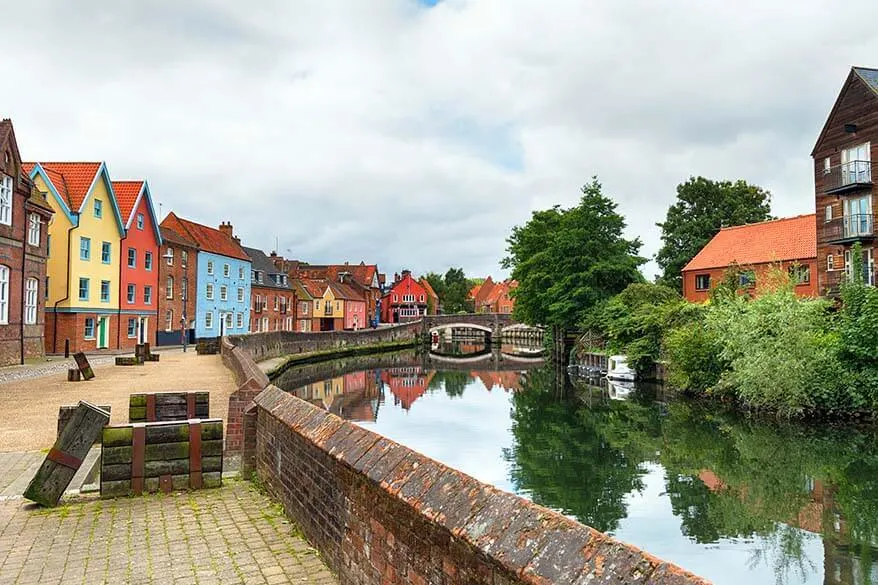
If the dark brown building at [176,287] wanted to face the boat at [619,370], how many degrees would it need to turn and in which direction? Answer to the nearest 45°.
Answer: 0° — it already faces it

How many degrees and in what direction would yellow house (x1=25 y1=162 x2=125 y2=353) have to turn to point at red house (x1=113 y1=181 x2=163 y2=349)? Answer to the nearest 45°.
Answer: approximately 90° to its left

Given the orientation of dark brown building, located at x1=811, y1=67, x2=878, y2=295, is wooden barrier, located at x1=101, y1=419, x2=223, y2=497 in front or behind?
in front

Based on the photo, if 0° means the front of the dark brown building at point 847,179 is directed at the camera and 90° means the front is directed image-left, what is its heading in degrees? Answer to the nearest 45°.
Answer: approximately 45°

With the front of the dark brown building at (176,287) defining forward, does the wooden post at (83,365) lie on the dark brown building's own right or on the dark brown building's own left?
on the dark brown building's own right

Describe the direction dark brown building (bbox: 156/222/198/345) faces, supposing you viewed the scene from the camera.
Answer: facing the viewer and to the right of the viewer

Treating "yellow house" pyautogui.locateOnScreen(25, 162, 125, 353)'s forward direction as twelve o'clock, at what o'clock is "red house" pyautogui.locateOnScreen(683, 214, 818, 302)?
The red house is roughly at 11 o'clock from the yellow house.

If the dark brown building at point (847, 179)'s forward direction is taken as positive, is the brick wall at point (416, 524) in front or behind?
in front

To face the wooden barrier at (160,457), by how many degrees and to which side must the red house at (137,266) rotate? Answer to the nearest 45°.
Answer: approximately 45° to its right

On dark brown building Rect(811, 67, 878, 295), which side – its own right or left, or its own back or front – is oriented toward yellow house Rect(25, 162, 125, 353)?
front

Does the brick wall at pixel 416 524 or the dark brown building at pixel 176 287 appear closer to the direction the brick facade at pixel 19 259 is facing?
the brick wall

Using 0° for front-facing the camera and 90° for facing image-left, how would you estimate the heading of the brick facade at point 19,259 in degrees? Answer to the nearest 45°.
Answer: approximately 315°

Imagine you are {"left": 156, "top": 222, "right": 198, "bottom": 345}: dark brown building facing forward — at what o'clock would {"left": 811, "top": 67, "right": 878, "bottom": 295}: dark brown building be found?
{"left": 811, "top": 67, "right": 878, "bottom": 295}: dark brown building is roughly at 12 o'clock from {"left": 156, "top": 222, "right": 198, "bottom": 345}: dark brown building.

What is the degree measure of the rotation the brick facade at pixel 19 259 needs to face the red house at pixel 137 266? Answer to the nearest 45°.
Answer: approximately 90° to its left
